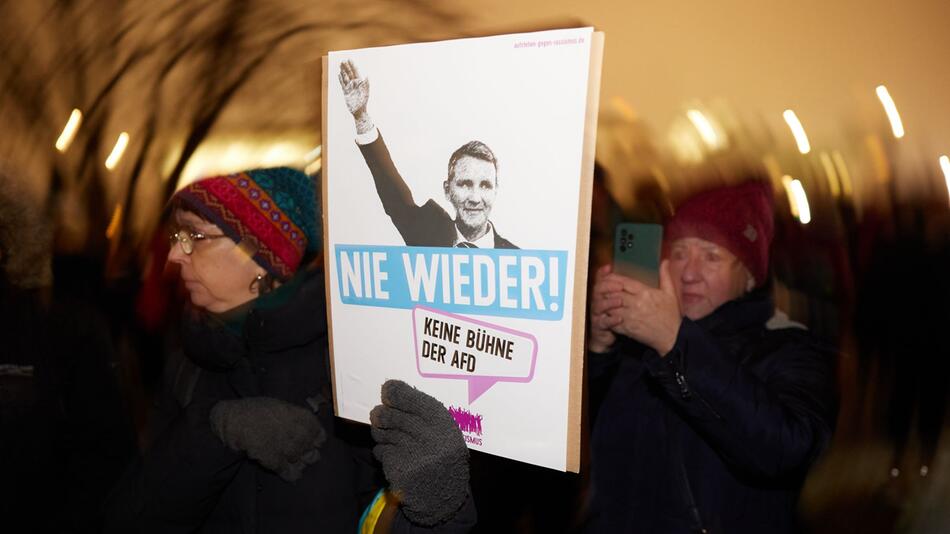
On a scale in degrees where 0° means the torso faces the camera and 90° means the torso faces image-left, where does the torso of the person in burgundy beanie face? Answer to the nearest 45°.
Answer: approximately 45°

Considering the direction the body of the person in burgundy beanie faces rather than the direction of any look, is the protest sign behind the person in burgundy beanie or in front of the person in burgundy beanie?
in front

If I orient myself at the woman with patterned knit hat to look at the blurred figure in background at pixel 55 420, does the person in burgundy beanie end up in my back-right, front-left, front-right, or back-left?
back-right

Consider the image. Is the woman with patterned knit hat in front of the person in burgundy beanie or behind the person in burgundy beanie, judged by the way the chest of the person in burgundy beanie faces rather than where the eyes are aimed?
in front

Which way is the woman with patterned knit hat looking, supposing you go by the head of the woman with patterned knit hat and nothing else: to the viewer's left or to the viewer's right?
to the viewer's left
